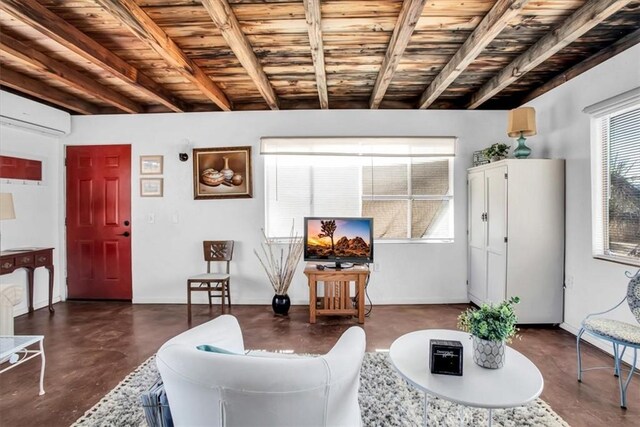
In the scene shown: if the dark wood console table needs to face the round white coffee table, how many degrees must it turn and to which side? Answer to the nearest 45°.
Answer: approximately 45° to its right

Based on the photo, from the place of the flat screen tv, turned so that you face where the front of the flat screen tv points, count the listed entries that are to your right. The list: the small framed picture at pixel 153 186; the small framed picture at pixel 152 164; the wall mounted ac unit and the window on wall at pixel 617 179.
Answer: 3

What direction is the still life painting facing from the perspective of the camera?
toward the camera

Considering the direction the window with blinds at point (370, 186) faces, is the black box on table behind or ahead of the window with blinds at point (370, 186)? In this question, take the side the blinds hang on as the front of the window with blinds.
ahead

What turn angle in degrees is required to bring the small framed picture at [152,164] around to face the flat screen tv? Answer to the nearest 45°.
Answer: approximately 45° to its left

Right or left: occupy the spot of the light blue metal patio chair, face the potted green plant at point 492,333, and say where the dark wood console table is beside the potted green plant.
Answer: right

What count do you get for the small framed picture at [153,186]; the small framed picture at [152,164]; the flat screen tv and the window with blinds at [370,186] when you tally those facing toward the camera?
4

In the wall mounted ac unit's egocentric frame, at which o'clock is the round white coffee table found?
The round white coffee table is roughly at 1 o'clock from the wall mounted ac unit.

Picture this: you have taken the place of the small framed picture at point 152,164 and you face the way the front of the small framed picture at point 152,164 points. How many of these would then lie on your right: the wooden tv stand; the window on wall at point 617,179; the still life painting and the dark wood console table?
1

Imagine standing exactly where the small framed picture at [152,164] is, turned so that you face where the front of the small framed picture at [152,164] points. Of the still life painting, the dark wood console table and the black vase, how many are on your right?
1

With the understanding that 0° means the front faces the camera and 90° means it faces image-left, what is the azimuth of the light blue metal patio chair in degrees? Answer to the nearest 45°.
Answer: approximately 45°

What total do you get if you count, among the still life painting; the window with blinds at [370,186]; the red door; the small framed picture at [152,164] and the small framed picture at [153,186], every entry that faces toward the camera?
5

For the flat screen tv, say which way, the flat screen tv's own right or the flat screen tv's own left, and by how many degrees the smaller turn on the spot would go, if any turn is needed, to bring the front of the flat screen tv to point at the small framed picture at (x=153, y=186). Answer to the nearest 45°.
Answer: approximately 90° to the flat screen tv's own right

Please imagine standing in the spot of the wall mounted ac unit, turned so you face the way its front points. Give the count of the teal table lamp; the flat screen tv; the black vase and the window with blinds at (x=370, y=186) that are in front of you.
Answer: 4

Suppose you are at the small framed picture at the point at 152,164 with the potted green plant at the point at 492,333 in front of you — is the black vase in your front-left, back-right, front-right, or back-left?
front-left

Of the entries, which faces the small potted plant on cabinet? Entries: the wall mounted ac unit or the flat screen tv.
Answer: the wall mounted ac unit
